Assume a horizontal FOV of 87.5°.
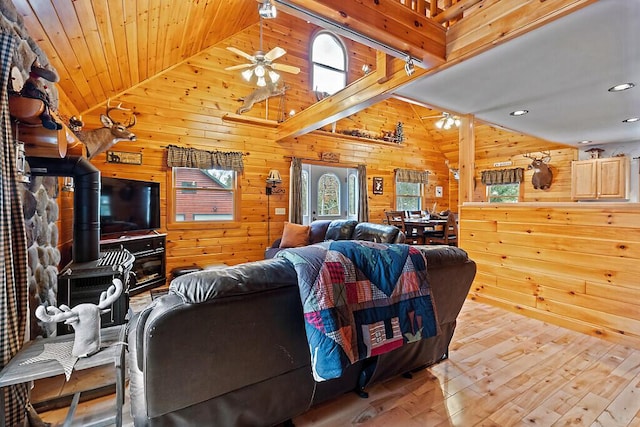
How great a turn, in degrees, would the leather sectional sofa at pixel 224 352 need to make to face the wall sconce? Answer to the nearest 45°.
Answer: approximately 45° to its right

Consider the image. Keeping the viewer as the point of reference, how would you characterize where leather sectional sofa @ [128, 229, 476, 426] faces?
facing away from the viewer and to the left of the viewer

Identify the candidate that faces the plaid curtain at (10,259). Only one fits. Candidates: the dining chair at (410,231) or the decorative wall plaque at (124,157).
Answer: the decorative wall plaque

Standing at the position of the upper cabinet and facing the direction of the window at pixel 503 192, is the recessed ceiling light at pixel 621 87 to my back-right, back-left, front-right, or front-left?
back-left

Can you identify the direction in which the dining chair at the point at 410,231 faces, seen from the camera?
facing away from the viewer and to the right of the viewer

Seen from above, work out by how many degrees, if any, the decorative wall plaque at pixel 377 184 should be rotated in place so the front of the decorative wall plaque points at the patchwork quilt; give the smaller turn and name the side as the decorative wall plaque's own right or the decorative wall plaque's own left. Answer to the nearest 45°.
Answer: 0° — it already faces it

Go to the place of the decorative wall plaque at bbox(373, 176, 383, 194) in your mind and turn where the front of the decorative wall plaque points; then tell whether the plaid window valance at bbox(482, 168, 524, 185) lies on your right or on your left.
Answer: on your left

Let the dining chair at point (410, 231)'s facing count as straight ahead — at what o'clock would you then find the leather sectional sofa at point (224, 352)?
The leather sectional sofa is roughly at 5 o'clock from the dining chair.

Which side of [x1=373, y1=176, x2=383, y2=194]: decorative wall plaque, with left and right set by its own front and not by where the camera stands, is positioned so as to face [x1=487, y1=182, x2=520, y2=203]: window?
left

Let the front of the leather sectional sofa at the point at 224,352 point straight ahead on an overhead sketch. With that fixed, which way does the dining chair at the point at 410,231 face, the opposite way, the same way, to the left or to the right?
to the right

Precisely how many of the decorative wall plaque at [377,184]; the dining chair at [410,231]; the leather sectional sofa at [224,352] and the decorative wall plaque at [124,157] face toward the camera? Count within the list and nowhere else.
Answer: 2

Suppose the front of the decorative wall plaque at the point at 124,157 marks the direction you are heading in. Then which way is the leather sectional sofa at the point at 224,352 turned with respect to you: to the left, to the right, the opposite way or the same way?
the opposite way

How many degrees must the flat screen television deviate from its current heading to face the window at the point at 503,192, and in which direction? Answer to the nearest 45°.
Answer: approximately 45° to its left

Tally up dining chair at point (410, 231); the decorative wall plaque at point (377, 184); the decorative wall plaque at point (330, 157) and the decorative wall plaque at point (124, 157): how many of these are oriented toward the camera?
3

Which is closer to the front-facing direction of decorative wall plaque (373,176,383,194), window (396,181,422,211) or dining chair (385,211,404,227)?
the dining chair

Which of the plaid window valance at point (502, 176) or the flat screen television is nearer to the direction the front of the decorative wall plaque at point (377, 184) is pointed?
the flat screen television
